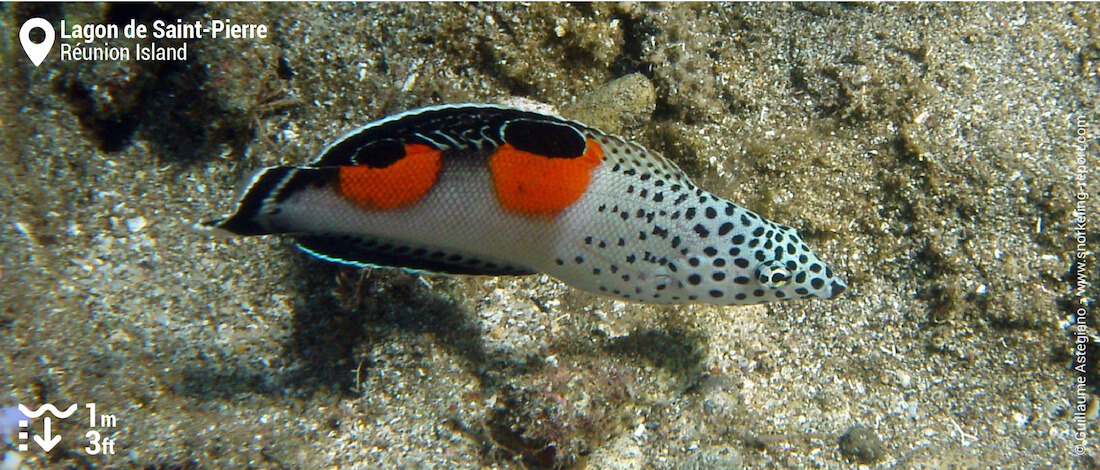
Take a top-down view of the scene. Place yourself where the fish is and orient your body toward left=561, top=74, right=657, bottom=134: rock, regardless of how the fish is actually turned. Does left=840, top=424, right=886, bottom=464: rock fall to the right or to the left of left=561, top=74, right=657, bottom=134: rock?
right

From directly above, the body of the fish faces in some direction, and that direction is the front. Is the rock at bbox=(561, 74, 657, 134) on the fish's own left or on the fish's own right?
on the fish's own left

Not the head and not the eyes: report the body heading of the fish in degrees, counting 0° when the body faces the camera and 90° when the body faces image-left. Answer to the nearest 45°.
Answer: approximately 270°
